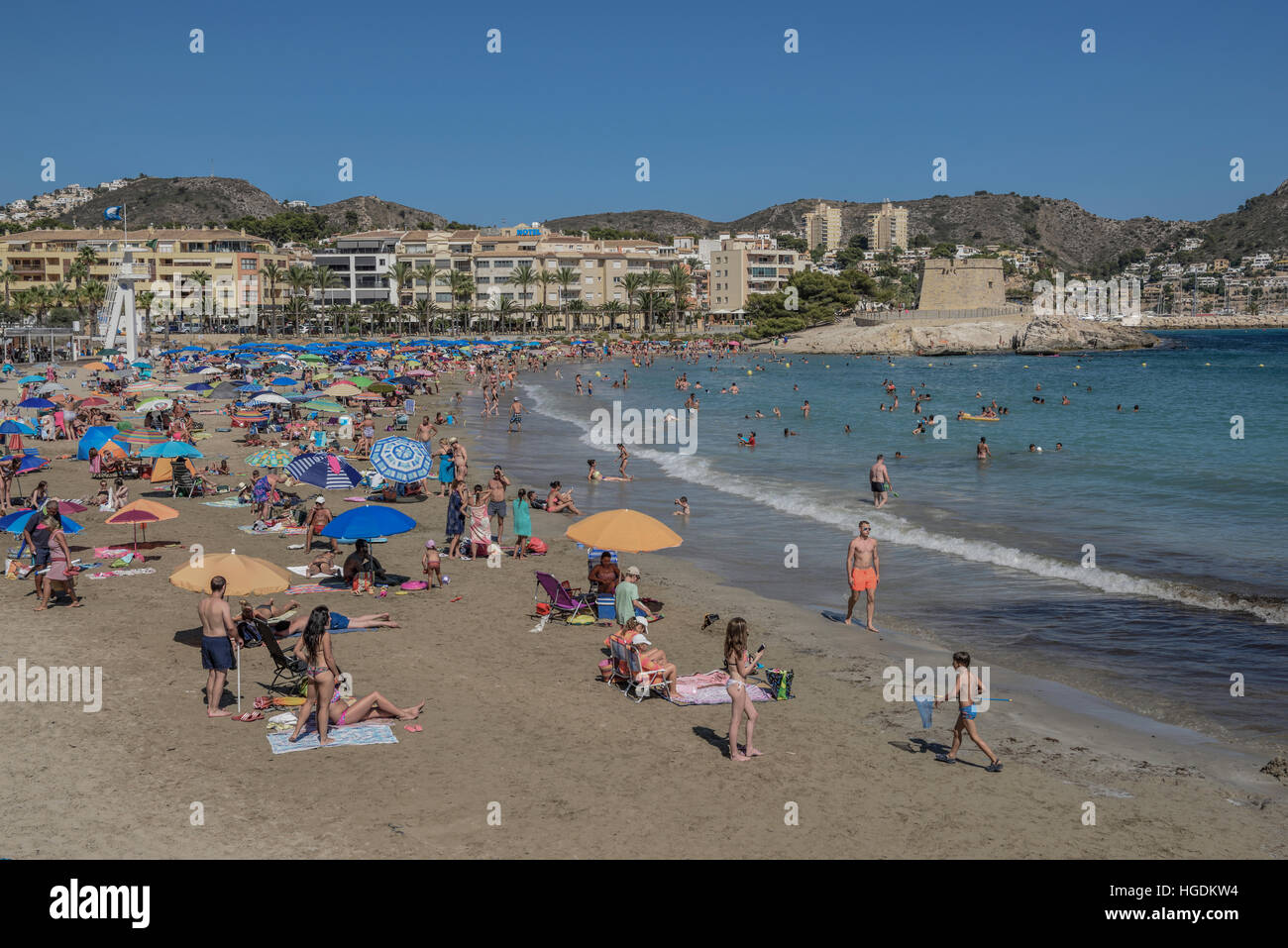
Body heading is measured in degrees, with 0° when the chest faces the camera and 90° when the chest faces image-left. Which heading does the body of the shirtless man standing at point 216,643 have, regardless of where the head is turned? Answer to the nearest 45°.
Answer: approximately 225°

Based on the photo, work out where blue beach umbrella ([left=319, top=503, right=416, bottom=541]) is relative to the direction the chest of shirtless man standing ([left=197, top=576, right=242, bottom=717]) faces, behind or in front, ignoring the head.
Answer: in front

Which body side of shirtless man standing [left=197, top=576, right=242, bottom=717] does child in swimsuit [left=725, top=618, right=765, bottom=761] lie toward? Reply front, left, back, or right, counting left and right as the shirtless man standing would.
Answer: right

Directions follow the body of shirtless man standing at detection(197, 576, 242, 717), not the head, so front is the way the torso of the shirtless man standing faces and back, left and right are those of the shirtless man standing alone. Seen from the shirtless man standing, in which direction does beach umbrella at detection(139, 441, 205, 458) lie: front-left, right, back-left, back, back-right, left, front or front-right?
front-left
